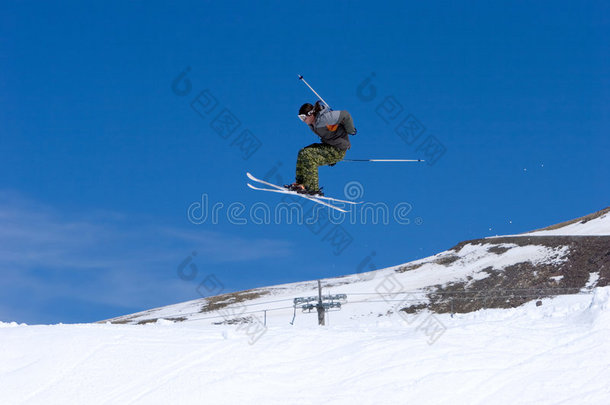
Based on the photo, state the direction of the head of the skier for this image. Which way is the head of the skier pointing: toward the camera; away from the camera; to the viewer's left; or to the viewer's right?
to the viewer's left

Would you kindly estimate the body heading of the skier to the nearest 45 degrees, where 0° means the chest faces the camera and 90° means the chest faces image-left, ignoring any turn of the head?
approximately 90°
